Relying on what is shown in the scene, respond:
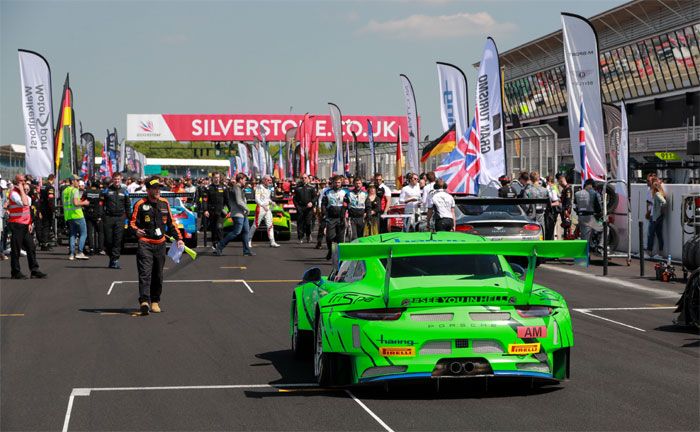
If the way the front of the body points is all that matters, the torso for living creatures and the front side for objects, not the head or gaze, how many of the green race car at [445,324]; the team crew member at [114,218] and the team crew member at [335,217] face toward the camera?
2

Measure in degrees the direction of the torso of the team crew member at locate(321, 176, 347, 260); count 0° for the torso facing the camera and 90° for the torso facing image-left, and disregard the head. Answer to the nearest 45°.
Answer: approximately 0°

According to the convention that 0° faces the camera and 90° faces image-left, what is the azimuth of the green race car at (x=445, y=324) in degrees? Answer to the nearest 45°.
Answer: approximately 180°

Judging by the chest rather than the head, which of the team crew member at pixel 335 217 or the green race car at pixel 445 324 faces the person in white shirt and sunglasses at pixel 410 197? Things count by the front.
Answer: the green race car

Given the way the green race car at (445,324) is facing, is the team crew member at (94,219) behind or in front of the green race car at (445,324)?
in front

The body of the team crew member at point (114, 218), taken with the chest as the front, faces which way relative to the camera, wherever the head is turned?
toward the camera

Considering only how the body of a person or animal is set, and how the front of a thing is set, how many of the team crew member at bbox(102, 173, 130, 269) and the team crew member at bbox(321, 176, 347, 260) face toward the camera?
2

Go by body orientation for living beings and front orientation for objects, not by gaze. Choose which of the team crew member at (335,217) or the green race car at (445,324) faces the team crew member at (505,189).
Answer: the green race car

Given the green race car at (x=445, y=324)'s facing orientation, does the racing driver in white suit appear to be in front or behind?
in front

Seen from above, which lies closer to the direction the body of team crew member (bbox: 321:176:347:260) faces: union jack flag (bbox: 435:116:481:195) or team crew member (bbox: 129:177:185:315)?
the team crew member

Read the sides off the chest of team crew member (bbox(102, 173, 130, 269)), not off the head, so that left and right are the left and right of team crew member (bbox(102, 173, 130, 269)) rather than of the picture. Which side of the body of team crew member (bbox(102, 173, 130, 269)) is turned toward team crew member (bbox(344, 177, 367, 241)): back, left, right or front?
left

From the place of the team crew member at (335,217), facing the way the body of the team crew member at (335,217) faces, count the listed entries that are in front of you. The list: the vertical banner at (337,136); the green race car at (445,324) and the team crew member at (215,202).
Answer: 1
